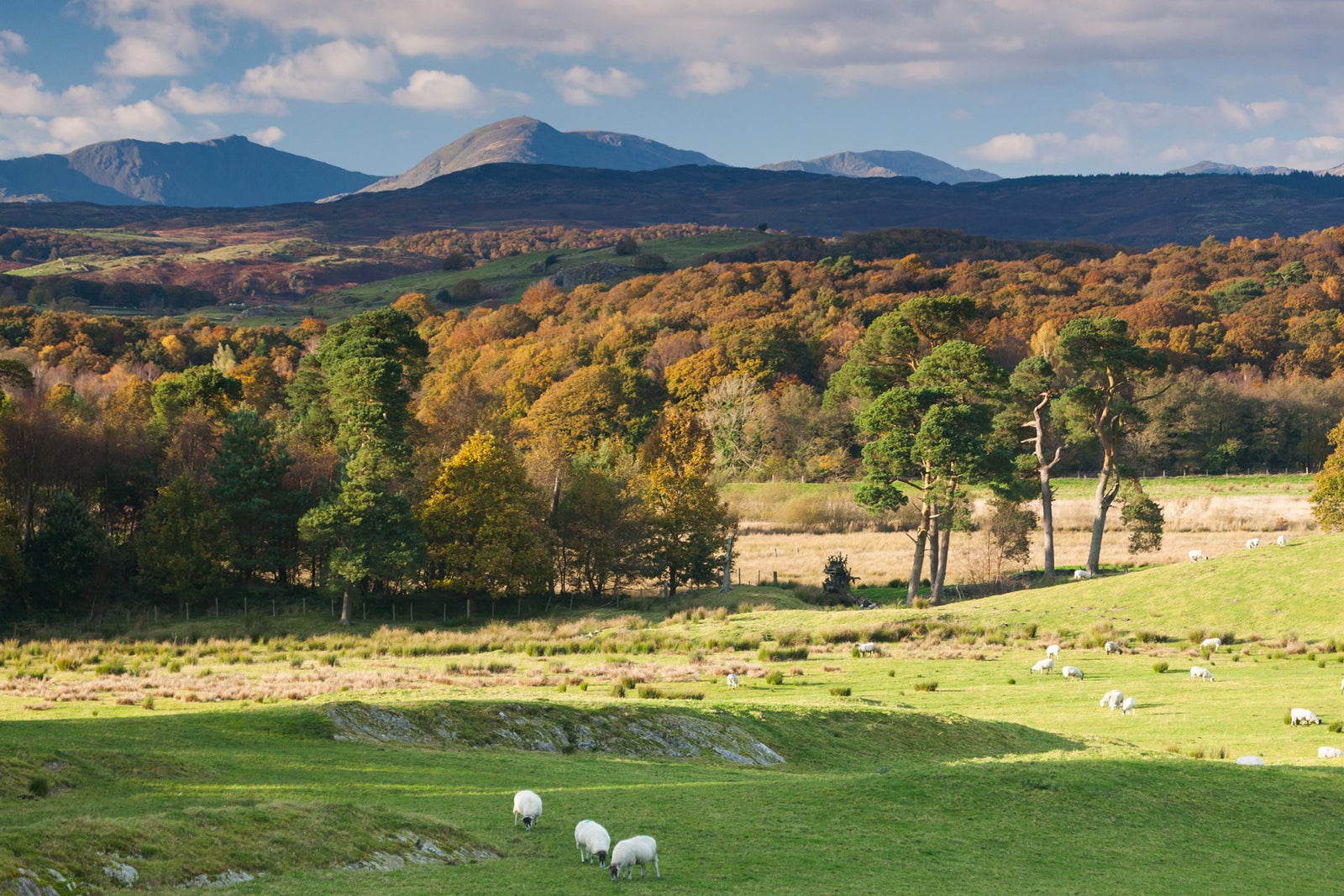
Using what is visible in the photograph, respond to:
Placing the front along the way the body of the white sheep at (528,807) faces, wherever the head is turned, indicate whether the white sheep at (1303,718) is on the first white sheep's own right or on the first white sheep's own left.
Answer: on the first white sheep's own left

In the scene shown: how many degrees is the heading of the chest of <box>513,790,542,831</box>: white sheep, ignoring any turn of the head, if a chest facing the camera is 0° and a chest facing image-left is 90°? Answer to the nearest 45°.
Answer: approximately 0°

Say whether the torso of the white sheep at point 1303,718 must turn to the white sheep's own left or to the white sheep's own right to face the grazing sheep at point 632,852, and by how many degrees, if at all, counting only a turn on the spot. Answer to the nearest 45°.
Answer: approximately 90° to the white sheep's own right

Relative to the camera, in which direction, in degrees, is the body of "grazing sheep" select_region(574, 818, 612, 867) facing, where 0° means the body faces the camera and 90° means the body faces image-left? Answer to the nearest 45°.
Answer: approximately 315°

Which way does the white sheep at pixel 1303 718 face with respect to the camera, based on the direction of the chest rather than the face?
to the viewer's right

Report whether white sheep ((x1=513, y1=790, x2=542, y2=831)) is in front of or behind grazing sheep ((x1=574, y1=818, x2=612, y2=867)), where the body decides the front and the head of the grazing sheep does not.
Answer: behind

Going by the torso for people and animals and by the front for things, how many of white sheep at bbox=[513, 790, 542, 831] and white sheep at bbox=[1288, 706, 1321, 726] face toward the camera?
1

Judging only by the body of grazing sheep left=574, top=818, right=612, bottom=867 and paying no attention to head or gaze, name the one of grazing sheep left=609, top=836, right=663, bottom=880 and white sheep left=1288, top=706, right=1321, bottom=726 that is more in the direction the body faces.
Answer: the grazing sheep

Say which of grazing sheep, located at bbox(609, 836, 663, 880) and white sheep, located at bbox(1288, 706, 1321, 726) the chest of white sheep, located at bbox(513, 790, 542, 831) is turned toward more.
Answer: the grazing sheep

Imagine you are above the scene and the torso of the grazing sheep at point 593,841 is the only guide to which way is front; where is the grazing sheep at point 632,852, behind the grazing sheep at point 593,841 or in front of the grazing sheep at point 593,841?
in front

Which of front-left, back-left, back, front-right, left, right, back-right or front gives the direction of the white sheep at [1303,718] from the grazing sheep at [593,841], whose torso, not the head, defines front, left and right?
left
